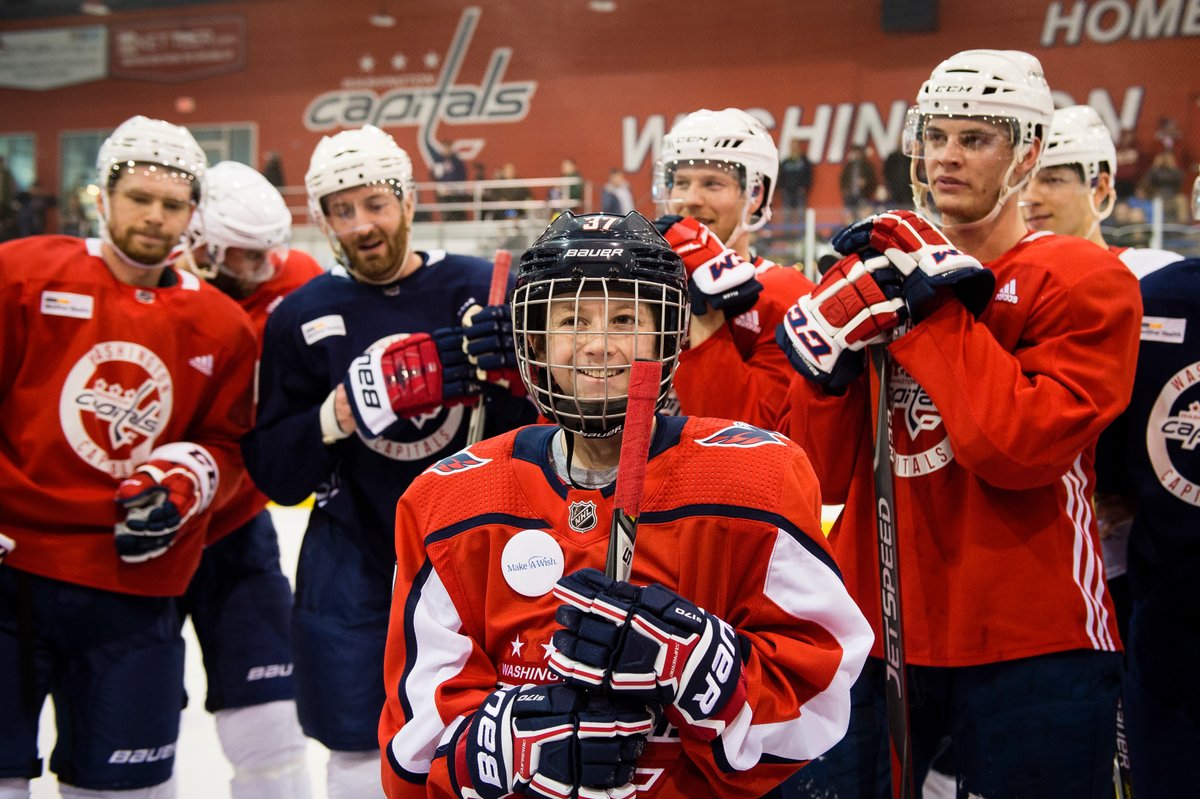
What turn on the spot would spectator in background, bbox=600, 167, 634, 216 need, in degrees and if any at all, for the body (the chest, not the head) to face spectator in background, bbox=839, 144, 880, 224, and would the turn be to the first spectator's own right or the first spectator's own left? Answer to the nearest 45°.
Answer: approximately 135° to the first spectator's own left

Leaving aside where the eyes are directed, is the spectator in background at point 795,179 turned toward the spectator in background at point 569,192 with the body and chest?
no

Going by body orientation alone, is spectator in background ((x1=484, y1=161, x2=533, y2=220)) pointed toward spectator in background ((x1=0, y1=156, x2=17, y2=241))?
no

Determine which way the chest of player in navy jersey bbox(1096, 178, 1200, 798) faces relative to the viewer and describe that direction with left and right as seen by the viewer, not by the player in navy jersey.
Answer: facing the viewer

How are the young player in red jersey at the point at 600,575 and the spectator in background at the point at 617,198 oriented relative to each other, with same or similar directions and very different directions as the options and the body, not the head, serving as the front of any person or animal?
same or similar directions

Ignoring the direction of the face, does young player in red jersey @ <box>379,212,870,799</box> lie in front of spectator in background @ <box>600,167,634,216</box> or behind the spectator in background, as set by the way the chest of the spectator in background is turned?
in front

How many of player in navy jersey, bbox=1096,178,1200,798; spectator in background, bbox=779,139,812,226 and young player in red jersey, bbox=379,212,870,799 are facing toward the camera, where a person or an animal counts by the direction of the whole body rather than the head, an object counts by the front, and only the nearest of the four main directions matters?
3

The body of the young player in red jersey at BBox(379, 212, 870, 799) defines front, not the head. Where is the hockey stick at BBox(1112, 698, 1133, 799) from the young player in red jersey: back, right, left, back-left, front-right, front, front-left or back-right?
back-left

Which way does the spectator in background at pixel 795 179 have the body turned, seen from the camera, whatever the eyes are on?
toward the camera

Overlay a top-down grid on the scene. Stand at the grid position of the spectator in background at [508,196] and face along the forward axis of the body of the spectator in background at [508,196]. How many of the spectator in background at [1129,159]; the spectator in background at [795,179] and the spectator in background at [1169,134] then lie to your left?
3

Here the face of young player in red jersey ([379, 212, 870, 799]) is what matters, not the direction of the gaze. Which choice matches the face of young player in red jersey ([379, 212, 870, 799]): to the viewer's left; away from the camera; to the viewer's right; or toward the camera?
toward the camera

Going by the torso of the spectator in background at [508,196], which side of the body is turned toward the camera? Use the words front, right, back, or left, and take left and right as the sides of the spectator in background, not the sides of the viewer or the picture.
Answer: front

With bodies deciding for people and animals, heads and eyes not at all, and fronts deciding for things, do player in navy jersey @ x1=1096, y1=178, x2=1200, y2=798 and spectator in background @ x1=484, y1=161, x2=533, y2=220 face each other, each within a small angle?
no

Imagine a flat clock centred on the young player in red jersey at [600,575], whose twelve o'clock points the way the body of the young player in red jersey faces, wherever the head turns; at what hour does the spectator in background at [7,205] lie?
The spectator in background is roughly at 5 o'clock from the young player in red jersey.

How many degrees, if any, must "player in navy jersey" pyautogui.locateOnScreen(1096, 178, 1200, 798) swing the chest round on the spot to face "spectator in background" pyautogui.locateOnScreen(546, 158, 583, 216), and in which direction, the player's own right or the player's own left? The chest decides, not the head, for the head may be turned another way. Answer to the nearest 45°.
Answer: approximately 135° to the player's own right

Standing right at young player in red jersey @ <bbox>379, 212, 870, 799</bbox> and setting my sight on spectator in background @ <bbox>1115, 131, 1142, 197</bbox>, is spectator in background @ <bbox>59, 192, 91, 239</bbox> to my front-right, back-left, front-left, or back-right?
front-left
